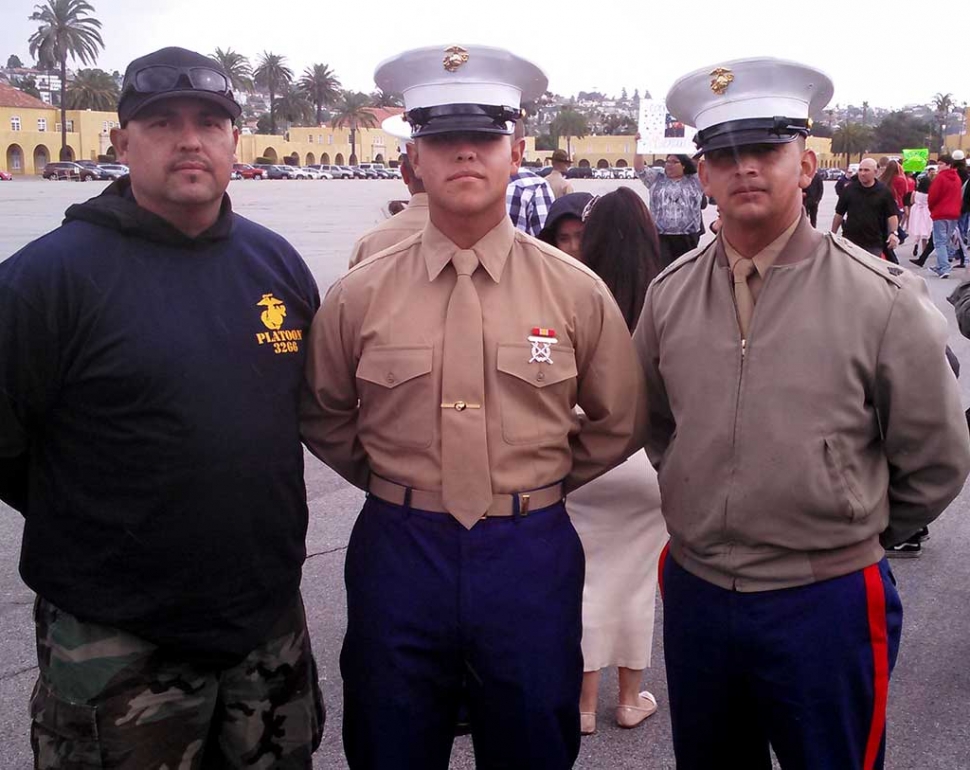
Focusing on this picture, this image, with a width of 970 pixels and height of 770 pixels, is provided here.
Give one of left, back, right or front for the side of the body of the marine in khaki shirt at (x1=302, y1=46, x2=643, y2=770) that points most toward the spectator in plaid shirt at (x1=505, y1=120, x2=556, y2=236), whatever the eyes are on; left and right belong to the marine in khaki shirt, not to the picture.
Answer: back

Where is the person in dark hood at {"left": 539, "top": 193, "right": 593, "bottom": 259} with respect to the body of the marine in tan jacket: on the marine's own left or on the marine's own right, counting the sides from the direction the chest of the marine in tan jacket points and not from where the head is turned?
on the marine's own right

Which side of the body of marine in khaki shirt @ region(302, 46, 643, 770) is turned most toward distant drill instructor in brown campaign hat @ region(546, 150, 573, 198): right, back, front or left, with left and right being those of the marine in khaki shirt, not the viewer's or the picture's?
back

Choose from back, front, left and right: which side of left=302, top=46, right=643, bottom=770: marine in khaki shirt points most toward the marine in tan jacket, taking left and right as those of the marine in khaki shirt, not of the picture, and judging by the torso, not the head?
left

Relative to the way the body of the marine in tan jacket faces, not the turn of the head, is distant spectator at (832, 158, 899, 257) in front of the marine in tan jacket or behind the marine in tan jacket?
behind

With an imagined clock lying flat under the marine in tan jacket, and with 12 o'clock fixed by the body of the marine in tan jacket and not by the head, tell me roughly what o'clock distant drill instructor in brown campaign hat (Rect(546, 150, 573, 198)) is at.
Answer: The distant drill instructor in brown campaign hat is roughly at 4 o'clock from the marine in tan jacket.

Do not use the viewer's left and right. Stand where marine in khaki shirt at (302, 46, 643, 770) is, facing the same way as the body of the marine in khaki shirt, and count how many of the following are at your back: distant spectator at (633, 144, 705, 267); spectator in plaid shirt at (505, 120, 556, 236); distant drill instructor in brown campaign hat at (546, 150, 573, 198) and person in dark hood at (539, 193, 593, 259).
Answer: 4

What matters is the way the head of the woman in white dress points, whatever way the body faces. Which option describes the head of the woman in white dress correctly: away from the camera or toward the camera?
away from the camera

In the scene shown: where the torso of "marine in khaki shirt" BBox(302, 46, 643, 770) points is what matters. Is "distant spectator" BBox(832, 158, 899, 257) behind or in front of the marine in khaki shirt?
behind

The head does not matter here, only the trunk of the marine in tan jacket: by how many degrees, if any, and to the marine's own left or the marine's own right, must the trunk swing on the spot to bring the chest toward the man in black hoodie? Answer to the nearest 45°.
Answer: approximately 45° to the marine's own right
